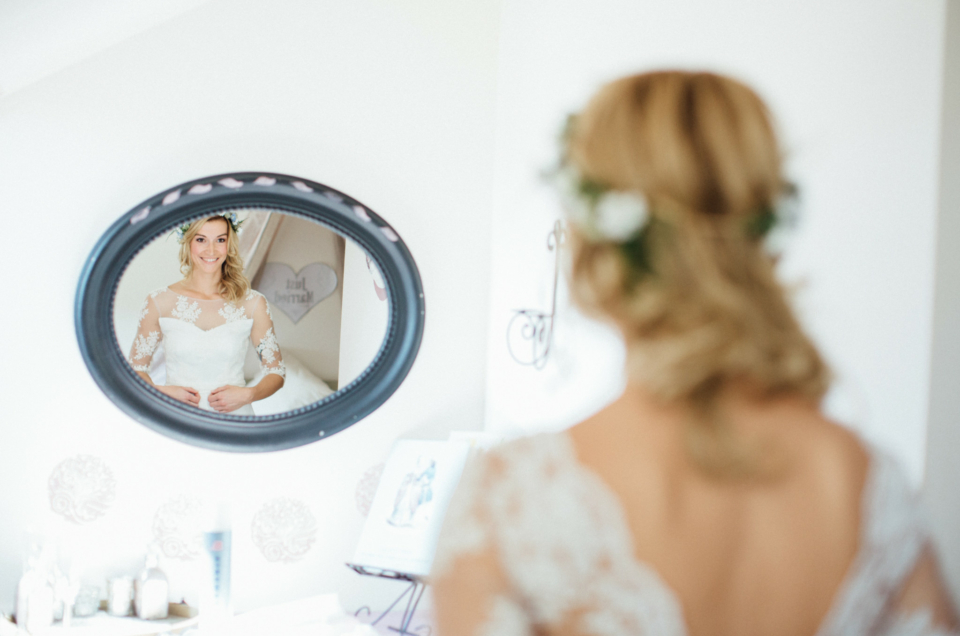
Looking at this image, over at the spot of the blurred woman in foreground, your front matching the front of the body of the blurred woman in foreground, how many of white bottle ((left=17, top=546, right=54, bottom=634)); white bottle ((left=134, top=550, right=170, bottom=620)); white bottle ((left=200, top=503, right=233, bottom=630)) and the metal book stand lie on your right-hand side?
0

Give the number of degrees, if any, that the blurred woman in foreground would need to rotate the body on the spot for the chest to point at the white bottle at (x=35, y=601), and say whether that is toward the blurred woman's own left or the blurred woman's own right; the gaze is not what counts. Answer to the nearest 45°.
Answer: approximately 90° to the blurred woman's own left

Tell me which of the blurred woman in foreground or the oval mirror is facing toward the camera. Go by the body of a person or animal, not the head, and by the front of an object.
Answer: the oval mirror

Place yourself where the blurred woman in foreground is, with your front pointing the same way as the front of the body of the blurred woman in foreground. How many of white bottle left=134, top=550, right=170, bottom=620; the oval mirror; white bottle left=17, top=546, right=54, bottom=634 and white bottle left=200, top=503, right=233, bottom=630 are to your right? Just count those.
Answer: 0

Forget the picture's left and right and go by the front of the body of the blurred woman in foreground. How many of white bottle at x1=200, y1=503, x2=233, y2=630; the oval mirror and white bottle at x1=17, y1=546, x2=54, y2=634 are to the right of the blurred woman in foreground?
0

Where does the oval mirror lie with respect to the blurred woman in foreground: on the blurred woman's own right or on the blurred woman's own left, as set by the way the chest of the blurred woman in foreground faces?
on the blurred woman's own left

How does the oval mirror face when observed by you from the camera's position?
facing the viewer

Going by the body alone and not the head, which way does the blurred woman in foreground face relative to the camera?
away from the camera

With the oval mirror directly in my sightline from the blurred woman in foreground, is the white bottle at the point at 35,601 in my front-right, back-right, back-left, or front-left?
front-left

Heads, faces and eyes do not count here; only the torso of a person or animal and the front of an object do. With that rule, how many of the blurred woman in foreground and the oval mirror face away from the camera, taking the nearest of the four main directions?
1

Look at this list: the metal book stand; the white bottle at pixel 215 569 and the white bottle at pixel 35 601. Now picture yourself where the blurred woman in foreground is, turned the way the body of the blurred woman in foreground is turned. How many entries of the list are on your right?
0
